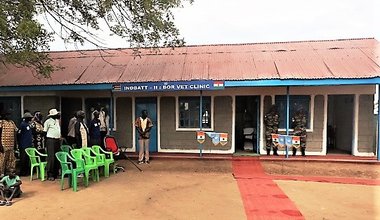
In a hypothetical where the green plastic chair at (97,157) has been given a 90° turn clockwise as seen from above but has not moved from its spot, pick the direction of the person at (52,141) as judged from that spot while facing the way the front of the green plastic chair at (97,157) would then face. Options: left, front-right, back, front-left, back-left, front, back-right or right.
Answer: front-right

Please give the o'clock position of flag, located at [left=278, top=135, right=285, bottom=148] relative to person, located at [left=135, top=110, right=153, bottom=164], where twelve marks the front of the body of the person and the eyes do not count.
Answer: The flag is roughly at 9 o'clock from the person.

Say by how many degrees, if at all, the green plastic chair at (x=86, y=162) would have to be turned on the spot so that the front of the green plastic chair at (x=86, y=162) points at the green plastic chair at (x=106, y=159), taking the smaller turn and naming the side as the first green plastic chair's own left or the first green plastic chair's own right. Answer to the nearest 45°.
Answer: approximately 90° to the first green plastic chair's own left

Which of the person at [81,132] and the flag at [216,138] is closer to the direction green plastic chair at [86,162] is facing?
the flag

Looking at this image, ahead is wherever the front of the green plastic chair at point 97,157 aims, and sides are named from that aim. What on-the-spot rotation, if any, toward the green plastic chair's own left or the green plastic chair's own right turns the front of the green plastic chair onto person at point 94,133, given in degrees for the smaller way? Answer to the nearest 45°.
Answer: approximately 135° to the green plastic chair's own left

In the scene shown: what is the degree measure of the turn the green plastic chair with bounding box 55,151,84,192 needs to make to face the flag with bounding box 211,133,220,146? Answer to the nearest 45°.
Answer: approximately 90° to its left

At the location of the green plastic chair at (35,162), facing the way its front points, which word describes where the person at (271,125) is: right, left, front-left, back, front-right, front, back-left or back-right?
front-left

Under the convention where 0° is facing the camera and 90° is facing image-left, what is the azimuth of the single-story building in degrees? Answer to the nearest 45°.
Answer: approximately 0°

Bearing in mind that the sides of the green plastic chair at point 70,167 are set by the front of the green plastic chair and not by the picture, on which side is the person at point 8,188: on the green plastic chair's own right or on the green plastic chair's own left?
on the green plastic chair's own right

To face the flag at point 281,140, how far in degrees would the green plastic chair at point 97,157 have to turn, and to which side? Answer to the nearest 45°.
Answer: approximately 45° to its left
